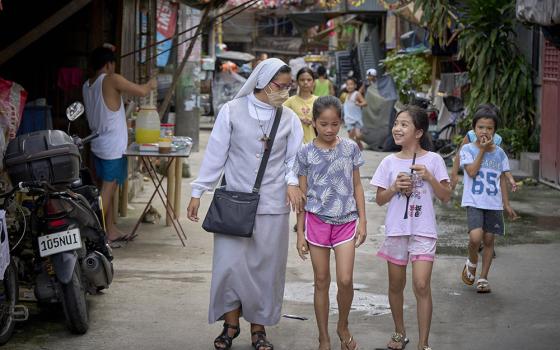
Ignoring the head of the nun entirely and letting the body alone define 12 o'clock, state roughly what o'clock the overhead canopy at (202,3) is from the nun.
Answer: The overhead canopy is roughly at 6 o'clock from the nun.

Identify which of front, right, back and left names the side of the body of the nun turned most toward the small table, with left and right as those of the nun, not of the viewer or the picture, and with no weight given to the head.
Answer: back

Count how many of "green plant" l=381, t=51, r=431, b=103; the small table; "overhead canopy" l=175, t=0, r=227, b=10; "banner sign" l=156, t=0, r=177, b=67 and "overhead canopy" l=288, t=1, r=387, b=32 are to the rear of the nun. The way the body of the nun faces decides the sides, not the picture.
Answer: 5

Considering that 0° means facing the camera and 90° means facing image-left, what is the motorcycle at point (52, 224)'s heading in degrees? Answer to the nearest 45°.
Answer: approximately 225°

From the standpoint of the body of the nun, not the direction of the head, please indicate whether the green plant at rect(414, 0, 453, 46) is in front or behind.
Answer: behind

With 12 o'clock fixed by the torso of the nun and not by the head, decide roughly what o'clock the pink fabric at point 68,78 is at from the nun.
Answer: The pink fabric is roughly at 5 o'clock from the nun.

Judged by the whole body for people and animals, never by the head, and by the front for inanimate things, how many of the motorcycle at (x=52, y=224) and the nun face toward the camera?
1

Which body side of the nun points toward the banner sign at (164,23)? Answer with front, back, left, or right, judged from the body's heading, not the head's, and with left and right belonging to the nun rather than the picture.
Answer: back

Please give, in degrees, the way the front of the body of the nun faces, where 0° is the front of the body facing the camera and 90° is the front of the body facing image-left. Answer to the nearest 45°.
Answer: approximately 0°

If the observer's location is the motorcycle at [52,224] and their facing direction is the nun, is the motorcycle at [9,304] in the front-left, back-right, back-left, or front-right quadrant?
back-right

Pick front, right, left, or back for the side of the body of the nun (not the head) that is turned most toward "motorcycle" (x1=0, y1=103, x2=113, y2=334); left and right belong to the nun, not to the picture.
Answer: right

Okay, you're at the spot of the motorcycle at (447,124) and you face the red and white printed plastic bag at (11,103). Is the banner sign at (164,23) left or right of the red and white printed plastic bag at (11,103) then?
right

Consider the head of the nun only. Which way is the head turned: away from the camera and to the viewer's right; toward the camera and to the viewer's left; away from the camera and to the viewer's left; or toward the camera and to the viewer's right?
toward the camera and to the viewer's right
